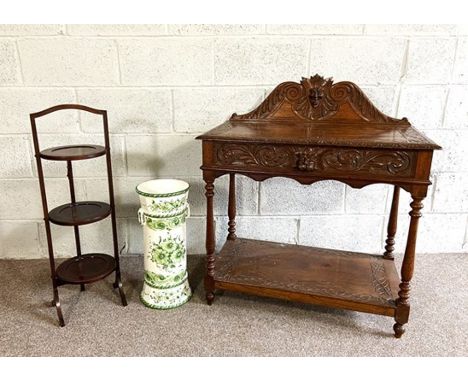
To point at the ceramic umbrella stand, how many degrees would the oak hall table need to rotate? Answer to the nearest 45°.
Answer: approximately 90° to its right

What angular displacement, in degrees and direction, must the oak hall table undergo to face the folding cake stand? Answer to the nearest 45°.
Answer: approximately 90° to its right

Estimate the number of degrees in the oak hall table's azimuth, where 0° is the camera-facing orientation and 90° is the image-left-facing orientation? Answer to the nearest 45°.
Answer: approximately 0°
